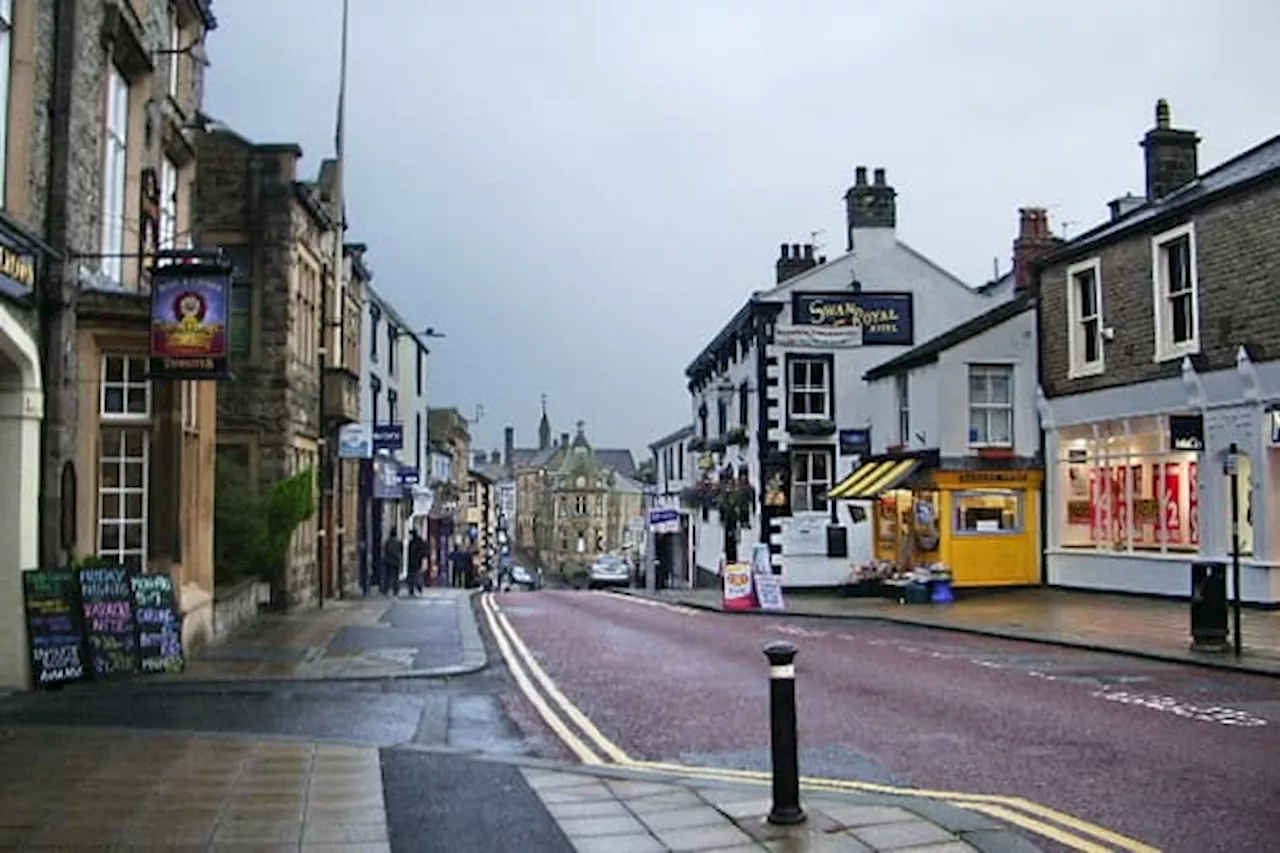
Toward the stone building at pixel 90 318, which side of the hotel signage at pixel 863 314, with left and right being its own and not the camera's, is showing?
front

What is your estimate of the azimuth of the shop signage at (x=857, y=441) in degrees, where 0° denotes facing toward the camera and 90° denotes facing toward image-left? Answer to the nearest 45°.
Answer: approximately 0°

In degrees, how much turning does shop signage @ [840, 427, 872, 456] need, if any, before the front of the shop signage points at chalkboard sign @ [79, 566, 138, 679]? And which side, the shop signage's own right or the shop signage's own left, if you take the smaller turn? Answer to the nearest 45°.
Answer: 0° — it already faces it

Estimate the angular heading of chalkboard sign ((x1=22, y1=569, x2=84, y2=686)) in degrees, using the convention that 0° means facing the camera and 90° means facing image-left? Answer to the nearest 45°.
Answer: approximately 0°

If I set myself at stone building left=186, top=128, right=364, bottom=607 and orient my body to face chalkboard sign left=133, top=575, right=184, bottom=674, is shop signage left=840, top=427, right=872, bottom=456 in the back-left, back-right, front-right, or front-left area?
back-left

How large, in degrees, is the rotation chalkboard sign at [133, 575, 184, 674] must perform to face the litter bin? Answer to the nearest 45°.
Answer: approximately 90° to its left

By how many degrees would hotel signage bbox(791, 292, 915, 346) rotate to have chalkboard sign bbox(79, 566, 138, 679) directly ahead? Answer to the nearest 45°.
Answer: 0° — it already faces it

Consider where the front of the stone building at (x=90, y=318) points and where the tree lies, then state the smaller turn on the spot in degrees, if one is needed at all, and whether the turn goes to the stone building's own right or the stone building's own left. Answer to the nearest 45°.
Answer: approximately 135° to the stone building's own left
